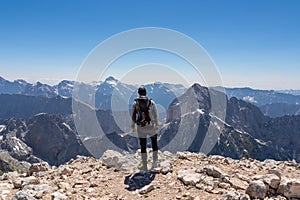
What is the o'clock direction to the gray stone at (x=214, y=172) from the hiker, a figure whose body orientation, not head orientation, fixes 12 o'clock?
The gray stone is roughly at 4 o'clock from the hiker.

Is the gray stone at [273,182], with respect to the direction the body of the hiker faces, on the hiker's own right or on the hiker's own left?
on the hiker's own right

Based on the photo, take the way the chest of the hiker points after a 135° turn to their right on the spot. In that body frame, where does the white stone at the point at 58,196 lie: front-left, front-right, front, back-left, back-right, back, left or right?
right

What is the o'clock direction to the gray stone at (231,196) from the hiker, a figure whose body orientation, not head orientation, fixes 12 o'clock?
The gray stone is roughly at 5 o'clock from the hiker.

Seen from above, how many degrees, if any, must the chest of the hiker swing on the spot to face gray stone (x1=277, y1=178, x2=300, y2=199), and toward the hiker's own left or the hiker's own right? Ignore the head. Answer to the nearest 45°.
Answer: approximately 135° to the hiker's own right

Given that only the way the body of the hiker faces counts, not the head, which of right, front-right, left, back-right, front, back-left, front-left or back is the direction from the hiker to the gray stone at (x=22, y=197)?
back-left

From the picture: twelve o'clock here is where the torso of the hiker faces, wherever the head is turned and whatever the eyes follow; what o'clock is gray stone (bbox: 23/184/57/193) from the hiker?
The gray stone is roughly at 8 o'clock from the hiker.

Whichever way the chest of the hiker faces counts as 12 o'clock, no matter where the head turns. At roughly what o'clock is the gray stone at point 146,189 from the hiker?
The gray stone is roughly at 6 o'clock from the hiker.

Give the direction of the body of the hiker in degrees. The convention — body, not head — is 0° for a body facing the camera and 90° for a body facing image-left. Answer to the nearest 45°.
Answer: approximately 180°

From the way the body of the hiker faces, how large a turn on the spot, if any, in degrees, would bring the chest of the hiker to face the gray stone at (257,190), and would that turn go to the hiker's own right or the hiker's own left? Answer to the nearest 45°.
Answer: approximately 135° to the hiker's own right
